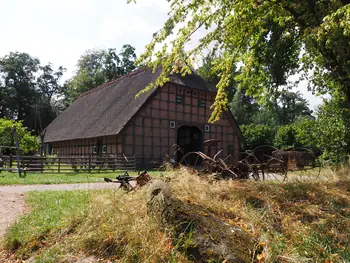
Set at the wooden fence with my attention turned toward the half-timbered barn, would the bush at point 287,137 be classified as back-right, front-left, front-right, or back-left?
front-right

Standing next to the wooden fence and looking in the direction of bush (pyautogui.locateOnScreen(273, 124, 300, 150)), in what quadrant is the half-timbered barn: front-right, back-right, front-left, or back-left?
front-left

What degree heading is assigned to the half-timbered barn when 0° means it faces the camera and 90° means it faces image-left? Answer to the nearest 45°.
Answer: approximately 315°

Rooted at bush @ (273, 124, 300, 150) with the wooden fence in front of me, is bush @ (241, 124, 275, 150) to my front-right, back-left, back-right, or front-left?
front-right

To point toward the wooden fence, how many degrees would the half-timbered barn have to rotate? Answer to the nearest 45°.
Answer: approximately 90° to its right

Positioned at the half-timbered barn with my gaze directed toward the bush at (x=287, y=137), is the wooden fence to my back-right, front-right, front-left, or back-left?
back-right

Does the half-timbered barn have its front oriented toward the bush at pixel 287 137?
no

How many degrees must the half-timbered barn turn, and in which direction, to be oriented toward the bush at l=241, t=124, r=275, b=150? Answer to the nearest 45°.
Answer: approximately 90° to its left

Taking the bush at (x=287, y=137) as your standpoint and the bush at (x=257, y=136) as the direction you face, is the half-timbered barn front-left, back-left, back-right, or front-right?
front-left
